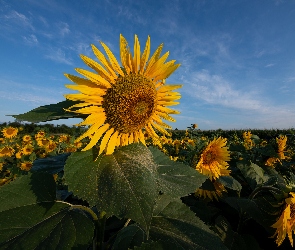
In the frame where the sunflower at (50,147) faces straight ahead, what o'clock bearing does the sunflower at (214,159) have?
the sunflower at (214,159) is roughly at 11 o'clock from the sunflower at (50,147).

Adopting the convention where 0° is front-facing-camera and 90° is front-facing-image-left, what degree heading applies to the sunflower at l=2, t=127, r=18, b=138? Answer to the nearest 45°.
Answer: approximately 0°

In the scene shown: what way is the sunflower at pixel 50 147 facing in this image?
toward the camera

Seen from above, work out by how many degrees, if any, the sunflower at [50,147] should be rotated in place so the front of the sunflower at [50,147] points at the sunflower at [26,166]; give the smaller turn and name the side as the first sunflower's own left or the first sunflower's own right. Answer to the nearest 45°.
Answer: approximately 45° to the first sunflower's own right

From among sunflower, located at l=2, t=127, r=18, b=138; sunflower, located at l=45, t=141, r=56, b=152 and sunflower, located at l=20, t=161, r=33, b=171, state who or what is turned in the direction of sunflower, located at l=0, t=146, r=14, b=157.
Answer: sunflower, located at l=2, t=127, r=18, b=138

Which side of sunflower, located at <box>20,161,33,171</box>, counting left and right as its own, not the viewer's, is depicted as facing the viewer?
front

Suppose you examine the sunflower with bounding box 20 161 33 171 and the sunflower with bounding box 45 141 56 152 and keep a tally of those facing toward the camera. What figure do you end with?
2

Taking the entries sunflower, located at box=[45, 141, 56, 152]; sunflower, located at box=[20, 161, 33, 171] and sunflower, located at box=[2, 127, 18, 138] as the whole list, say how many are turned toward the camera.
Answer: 3

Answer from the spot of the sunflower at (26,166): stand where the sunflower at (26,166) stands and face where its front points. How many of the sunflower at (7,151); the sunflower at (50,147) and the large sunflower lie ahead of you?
1

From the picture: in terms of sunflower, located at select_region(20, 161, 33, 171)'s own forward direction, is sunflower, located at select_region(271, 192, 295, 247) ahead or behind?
ahead

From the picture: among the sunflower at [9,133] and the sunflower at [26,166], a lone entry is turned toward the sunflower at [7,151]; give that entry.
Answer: the sunflower at [9,133]

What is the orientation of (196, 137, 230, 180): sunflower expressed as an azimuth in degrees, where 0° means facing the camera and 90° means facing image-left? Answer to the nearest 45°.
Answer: approximately 45°

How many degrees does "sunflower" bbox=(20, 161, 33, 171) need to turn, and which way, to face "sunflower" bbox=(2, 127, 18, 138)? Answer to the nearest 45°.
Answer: approximately 180°

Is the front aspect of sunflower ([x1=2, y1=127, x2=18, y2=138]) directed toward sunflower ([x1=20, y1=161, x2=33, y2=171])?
yes
